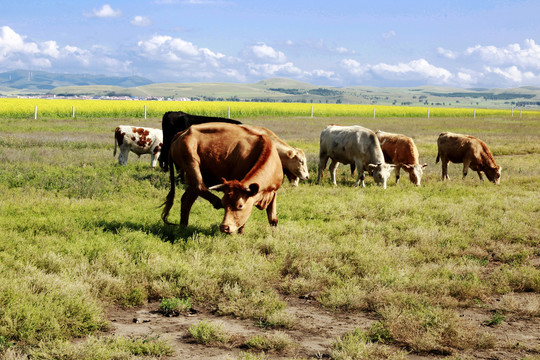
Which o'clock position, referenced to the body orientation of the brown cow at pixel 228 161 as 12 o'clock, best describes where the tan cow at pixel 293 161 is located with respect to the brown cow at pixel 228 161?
the tan cow at pixel 293 161 is roughly at 8 o'clock from the brown cow at pixel 228 161.

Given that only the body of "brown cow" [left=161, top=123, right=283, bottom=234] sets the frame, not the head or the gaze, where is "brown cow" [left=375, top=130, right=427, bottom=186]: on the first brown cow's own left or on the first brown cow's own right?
on the first brown cow's own left

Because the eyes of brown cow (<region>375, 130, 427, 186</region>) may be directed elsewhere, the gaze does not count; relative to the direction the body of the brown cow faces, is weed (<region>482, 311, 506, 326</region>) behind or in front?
in front

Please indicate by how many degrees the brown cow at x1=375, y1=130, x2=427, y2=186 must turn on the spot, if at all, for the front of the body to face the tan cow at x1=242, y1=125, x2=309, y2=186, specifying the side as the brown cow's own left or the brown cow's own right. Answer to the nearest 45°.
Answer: approximately 90° to the brown cow's own right

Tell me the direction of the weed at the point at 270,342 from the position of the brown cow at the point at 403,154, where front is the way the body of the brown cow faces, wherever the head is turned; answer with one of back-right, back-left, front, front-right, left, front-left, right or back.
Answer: front-right

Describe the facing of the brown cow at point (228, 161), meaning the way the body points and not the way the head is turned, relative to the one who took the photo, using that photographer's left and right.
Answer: facing the viewer and to the right of the viewer
